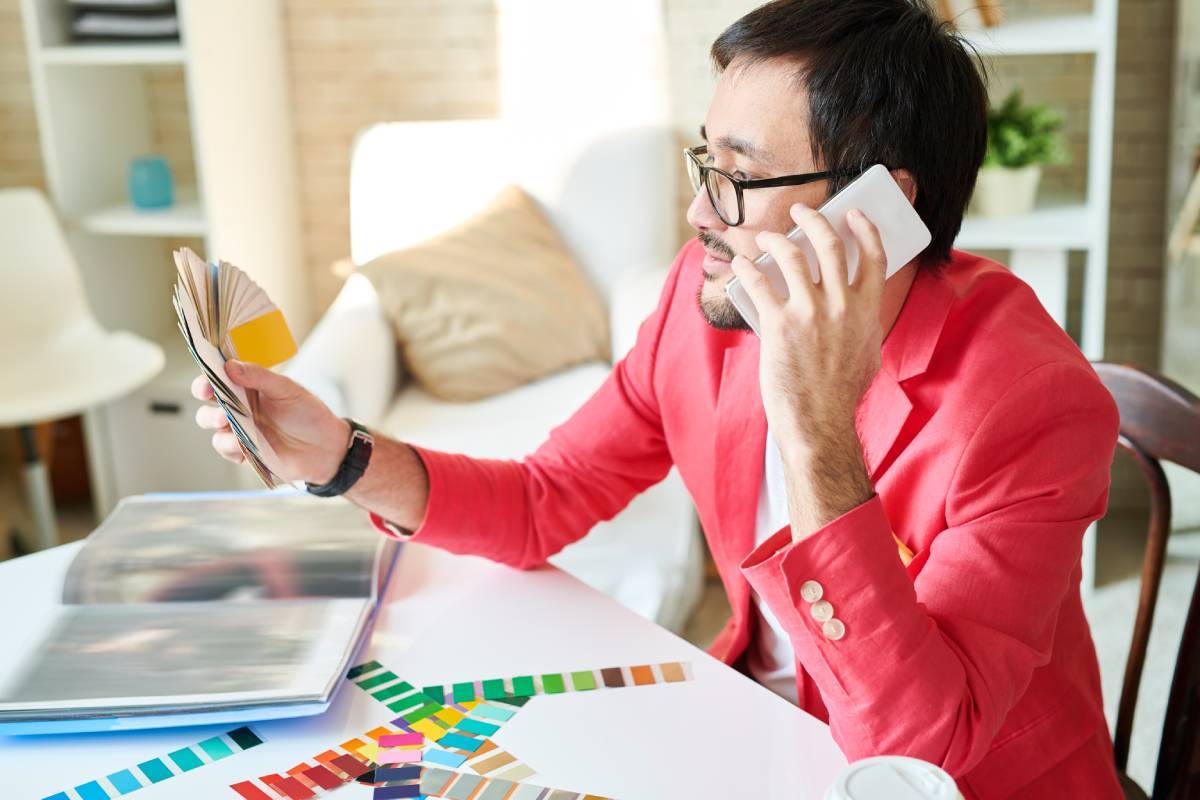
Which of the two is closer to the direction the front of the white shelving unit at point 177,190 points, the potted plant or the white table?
the white table

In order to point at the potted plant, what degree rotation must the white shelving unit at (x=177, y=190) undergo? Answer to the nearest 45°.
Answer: approximately 90° to its left

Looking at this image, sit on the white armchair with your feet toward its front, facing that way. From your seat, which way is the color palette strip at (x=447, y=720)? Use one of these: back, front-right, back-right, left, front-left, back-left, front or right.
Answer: front-left

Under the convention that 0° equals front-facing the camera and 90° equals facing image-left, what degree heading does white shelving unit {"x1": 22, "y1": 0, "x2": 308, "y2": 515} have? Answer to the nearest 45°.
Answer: approximately 45°

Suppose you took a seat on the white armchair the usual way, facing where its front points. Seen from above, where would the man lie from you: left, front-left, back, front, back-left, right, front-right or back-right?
front-left

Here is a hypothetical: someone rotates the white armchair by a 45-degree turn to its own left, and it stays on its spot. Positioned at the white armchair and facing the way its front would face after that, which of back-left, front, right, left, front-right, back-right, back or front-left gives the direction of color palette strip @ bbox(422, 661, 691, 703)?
front

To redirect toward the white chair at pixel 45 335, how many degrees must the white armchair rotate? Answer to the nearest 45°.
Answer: approximately 45° to its right

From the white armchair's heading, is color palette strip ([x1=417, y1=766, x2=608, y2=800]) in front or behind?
in front

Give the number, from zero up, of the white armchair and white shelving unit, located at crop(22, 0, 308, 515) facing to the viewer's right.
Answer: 0

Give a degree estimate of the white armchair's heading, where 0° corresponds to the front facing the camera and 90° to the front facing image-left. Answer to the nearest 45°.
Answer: approximately 45°

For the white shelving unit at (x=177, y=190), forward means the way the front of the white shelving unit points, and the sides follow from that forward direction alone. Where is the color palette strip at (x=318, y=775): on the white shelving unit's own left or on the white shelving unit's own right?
on the white shelving unit's own left

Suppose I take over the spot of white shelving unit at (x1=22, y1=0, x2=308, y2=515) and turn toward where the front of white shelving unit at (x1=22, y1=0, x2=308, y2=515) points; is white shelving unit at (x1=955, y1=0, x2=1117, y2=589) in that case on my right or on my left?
on my left

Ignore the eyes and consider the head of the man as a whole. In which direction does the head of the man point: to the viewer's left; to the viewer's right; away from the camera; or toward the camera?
to the viewer's left

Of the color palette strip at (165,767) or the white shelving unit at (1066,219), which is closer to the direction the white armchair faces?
the color palette strip
